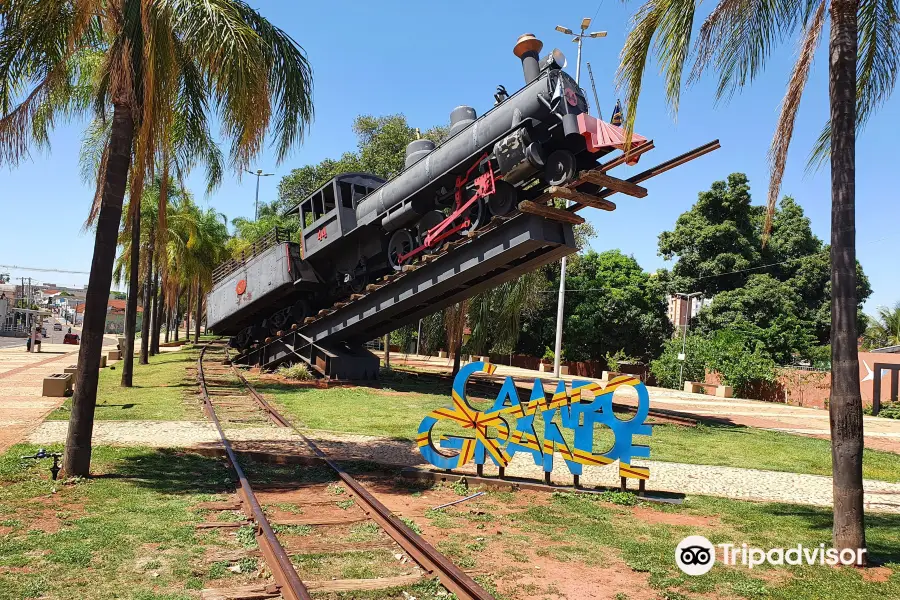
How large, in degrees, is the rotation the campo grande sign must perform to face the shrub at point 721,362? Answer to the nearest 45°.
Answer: approximately 180°

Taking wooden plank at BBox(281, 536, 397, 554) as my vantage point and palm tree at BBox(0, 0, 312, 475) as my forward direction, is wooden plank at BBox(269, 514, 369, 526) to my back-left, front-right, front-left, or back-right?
front-right

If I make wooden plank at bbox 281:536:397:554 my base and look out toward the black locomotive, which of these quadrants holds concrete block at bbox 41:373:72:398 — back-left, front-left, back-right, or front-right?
front-left

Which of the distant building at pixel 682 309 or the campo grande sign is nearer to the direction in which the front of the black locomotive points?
the campo grande sign

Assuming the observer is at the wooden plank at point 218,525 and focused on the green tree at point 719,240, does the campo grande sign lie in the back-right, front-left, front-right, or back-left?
front-right

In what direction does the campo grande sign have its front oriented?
toward the camera

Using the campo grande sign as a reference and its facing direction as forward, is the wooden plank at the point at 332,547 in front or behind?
in front

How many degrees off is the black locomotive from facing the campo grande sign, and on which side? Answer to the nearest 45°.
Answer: approximately 45° to its right

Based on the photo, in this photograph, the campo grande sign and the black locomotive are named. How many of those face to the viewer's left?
0

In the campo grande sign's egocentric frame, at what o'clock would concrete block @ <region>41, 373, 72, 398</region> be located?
The concrete block is roughly at 4 o'clock from the campo grande sign.

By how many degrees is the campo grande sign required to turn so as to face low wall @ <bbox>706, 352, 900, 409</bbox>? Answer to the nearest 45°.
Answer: approximately 135° to its left

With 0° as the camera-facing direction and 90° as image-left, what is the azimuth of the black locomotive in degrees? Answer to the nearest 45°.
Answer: approximately 315°

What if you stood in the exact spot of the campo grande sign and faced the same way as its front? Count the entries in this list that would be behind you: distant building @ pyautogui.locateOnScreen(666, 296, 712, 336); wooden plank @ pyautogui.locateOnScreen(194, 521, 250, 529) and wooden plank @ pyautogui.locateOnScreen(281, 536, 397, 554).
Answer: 1
